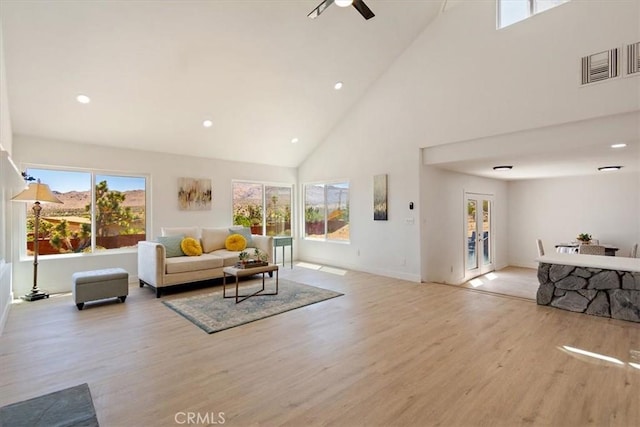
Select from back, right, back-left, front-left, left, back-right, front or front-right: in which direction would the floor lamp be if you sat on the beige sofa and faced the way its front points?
back-right

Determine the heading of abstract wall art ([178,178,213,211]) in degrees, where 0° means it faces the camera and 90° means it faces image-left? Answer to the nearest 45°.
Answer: approximately 0°

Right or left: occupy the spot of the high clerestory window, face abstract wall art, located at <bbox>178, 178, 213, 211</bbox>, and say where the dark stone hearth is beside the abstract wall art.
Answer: left

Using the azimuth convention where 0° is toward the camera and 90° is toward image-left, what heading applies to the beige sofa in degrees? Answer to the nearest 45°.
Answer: approximately 315°
